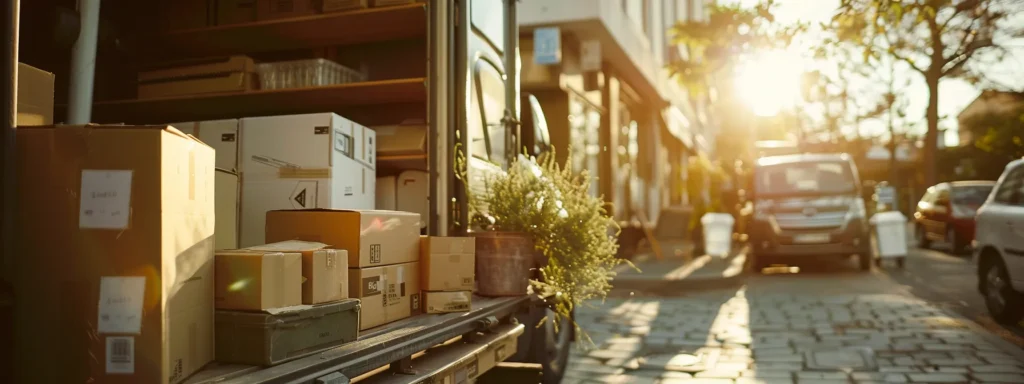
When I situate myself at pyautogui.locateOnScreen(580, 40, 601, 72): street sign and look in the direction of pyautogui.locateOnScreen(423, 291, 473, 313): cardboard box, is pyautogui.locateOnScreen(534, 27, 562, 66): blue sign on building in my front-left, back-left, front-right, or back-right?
front-right

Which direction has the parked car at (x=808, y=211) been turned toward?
toward the camera

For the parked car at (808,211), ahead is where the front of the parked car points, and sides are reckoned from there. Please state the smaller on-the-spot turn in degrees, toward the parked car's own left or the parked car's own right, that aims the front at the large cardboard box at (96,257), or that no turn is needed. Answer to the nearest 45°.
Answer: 0° — it already faces it

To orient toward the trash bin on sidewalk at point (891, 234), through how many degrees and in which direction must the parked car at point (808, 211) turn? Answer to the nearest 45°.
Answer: approximately 135° to its left

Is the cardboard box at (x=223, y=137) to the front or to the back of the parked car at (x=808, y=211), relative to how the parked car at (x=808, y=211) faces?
to the front

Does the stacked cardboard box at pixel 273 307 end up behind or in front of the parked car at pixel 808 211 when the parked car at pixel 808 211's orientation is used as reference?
in front

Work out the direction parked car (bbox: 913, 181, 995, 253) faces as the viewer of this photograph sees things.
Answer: facing the viewer and to the left of the viewer

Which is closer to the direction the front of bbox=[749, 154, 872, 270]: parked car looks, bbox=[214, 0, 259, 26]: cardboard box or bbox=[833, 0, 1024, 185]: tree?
the cardboard box

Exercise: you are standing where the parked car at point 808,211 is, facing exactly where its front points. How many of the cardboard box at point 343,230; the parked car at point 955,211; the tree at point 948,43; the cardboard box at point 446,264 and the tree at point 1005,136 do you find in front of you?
2

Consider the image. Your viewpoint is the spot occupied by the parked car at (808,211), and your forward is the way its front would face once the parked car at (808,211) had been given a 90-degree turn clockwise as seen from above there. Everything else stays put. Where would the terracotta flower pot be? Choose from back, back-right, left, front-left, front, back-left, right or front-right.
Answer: left

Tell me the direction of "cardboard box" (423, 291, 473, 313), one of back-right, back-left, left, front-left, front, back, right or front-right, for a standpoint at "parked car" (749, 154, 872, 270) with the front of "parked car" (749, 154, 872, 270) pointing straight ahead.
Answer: front

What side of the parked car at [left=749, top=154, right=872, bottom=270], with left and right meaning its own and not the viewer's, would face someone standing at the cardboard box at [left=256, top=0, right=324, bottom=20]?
front

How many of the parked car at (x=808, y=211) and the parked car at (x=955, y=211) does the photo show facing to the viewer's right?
0
